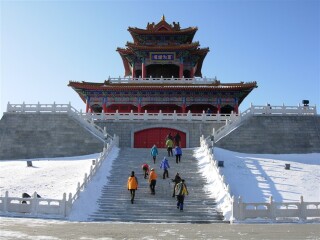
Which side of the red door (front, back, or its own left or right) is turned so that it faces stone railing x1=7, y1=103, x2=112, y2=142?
right

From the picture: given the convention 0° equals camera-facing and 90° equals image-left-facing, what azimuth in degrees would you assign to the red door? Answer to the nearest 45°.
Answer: approximately 0°

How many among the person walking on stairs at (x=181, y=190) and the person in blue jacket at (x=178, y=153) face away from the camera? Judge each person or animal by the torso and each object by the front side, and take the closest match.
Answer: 2

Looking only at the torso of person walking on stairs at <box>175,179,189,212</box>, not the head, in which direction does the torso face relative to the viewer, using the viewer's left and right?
facing away from the viewer

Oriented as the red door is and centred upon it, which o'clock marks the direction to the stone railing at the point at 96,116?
The stone railing is roughly at 3 o'clock from the red door.

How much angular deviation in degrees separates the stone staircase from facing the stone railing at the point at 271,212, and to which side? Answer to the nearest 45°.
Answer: approximately 45° to its left

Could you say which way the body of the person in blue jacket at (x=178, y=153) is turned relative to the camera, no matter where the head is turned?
away from the camera

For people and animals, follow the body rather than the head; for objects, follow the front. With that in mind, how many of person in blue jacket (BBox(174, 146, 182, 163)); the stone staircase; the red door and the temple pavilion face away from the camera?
1

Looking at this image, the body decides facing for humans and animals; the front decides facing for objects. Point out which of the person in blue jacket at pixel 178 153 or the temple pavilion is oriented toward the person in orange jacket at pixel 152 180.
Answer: the temple pavilion

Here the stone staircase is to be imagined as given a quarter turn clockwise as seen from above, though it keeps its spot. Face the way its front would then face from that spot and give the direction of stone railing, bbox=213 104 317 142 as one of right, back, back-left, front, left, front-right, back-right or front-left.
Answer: back-right

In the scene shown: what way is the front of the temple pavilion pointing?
toward the camera

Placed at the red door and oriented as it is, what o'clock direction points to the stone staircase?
The stone staircase is roughly at 12 o'clock from the red door.

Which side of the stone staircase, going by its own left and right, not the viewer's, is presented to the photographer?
front
